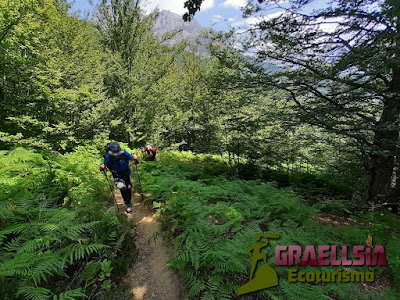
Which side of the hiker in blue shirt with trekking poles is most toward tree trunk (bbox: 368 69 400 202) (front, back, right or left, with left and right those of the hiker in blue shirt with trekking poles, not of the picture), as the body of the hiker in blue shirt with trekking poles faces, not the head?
left
